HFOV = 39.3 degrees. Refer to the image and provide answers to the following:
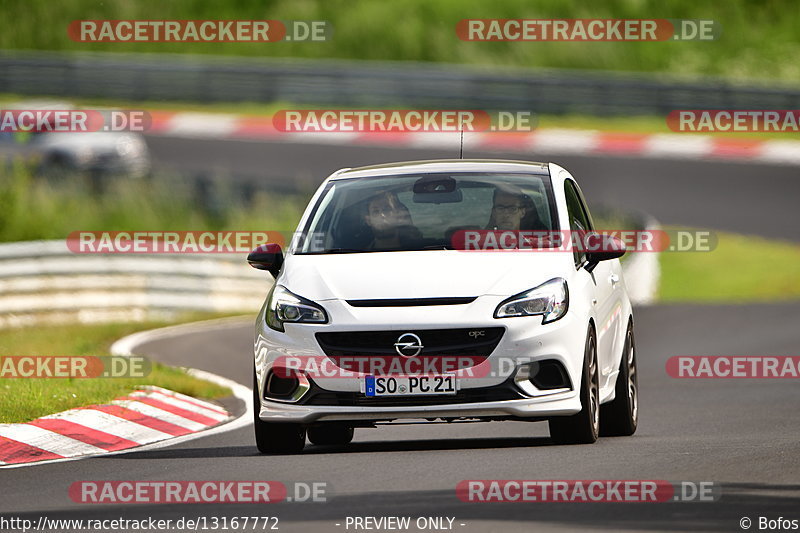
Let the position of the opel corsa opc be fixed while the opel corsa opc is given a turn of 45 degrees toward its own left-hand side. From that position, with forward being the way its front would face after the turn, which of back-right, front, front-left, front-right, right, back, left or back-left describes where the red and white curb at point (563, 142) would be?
back-left

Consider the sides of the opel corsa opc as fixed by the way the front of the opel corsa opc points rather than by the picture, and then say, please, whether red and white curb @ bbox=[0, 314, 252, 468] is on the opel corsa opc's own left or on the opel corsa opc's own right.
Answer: on the opel corsa opc's own right

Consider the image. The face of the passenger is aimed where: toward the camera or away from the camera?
toward the camera

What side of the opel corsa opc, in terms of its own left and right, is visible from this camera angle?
front
